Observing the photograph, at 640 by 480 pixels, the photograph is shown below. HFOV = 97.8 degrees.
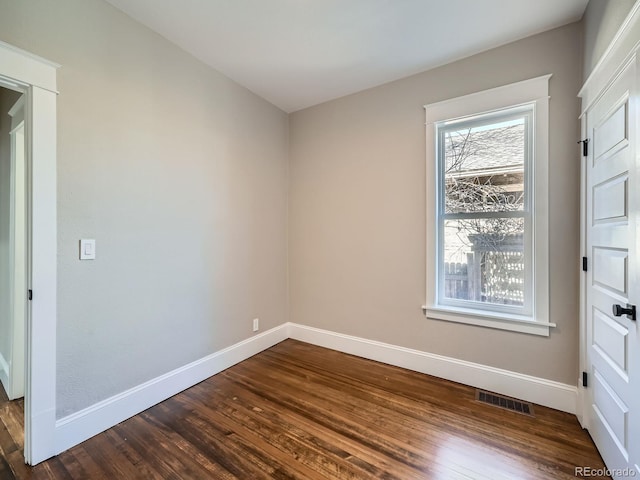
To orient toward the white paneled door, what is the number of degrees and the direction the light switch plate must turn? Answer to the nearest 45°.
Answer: approximately 45° to its left

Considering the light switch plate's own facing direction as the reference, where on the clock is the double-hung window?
The double-hung window is roughly at 10 o'clock from the light switch plate.

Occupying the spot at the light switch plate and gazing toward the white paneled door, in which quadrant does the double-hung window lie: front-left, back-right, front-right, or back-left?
front-left
